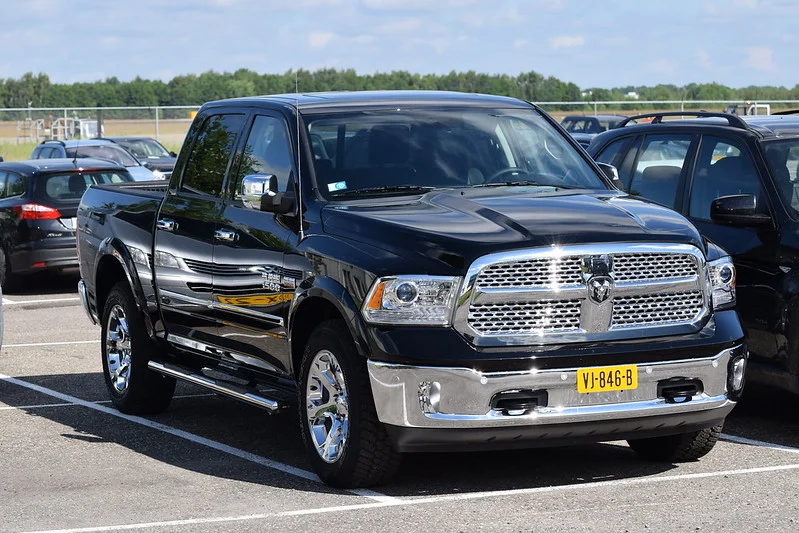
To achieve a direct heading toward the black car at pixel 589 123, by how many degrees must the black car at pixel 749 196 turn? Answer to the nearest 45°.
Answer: approximately 135° to its left

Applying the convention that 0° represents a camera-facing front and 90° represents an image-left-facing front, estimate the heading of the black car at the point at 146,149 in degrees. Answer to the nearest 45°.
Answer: approximately 315°

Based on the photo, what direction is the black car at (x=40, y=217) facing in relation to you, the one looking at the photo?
facing away from the viewer and to the left of the viewer

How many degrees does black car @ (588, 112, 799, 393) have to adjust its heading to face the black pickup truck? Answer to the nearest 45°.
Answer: approximately 90° to its right

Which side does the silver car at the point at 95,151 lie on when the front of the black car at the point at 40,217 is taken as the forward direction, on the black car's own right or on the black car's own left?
on the black car's own right

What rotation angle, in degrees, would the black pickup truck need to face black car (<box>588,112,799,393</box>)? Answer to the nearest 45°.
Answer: approximately 90° to its left

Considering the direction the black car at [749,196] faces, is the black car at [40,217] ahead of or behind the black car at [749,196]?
behind

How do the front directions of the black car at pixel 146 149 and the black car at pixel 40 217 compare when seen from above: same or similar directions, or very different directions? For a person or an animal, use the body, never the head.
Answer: very different directions

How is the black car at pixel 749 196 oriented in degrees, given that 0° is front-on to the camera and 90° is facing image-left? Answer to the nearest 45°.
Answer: approximately 315°
